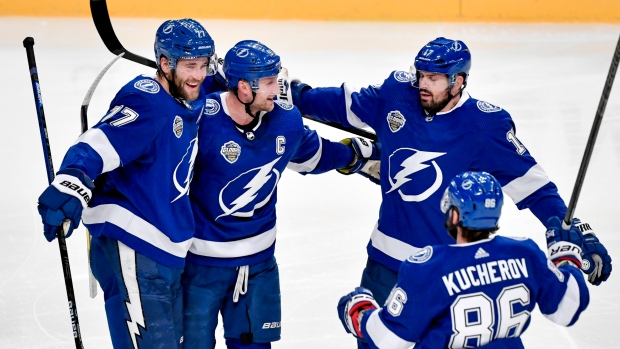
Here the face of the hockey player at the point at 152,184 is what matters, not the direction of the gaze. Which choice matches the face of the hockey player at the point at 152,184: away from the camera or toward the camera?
toward the camera

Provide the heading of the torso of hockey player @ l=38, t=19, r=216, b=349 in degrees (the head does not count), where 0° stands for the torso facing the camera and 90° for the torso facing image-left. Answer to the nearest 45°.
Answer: approximately 315°

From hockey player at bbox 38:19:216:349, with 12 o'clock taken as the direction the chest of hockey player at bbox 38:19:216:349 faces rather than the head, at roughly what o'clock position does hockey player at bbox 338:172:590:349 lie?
hockey player at bbox 338:172:590:349 is roughly at 12 o'clock from hockey player at bbox 38:19:216:349.
